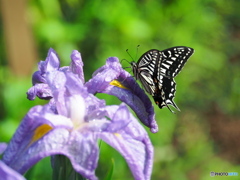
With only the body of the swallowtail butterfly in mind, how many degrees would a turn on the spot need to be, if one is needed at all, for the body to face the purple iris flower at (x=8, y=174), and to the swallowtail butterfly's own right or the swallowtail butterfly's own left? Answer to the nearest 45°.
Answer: approximately 45° to the swallowtail butterfly's own left

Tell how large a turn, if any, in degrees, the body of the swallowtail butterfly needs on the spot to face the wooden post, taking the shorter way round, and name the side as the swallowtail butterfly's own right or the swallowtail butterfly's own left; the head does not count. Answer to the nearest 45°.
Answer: approximately 45° to the swallowtail butterfly's own right

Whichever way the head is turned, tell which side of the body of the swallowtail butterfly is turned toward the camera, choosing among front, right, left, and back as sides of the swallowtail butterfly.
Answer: left
